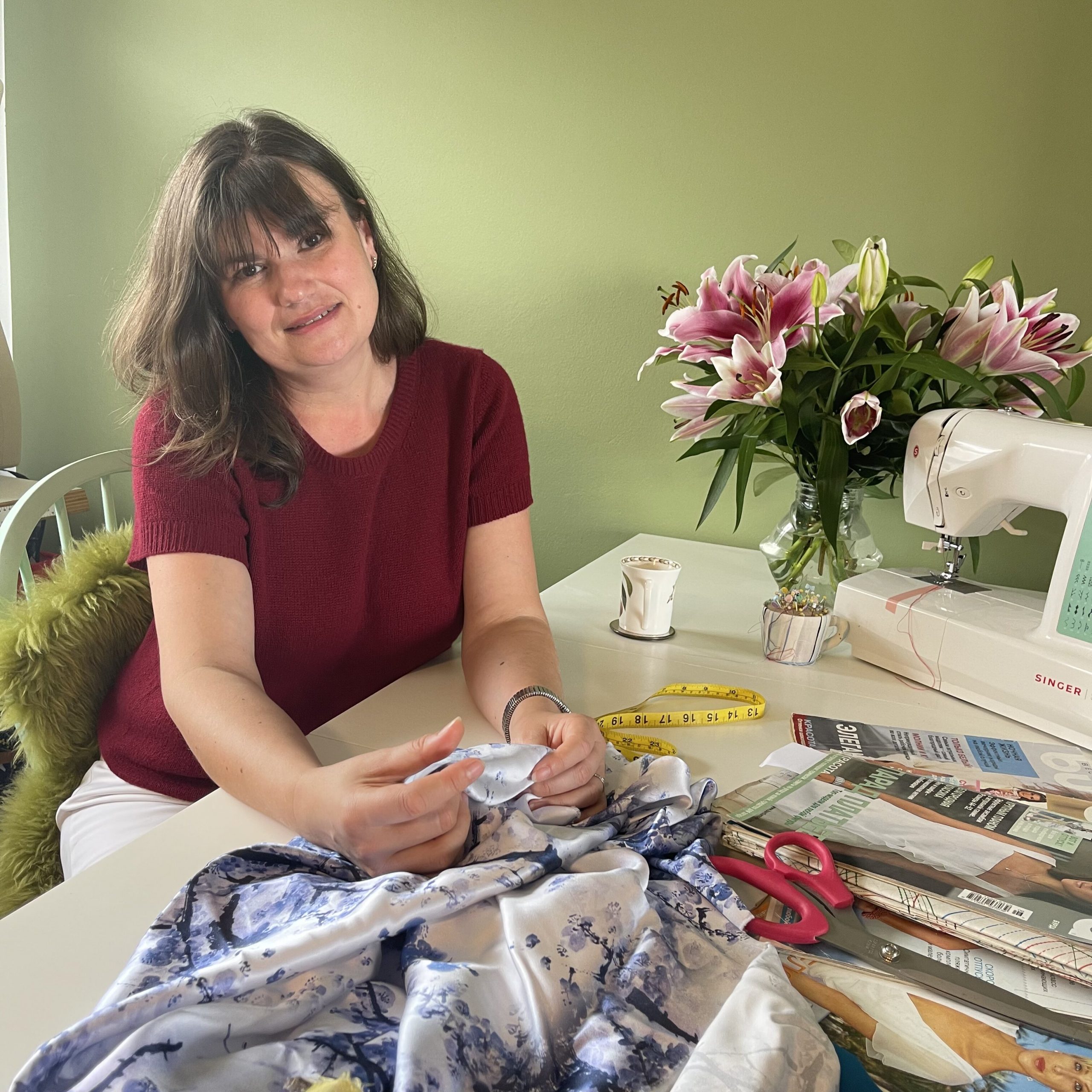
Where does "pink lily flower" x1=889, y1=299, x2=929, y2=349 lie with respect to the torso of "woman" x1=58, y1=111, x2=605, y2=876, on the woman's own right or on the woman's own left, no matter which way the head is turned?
on the woman's own left

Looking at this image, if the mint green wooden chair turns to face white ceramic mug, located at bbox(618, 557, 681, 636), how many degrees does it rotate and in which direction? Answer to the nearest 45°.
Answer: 0° — it already faces it

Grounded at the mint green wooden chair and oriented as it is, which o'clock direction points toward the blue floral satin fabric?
The blue floral satin fabric is roughly at 1 o'clock from the mint green wooden chair.

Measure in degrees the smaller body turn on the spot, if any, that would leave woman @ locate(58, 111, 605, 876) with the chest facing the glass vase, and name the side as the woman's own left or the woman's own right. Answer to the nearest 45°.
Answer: approximately 45° to the woman's own left

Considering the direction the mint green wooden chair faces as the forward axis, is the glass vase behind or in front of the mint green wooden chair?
in front

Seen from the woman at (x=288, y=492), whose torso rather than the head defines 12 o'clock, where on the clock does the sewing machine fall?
The sewing machine is roughly at 11 o'clock from the woman.

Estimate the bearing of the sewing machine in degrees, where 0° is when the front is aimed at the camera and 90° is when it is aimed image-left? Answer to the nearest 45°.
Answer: approximately 45°
